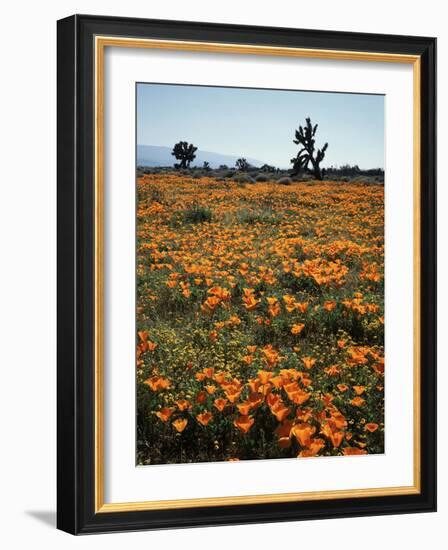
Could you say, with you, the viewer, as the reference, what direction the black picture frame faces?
facing the viewer and to the right of the viewer
